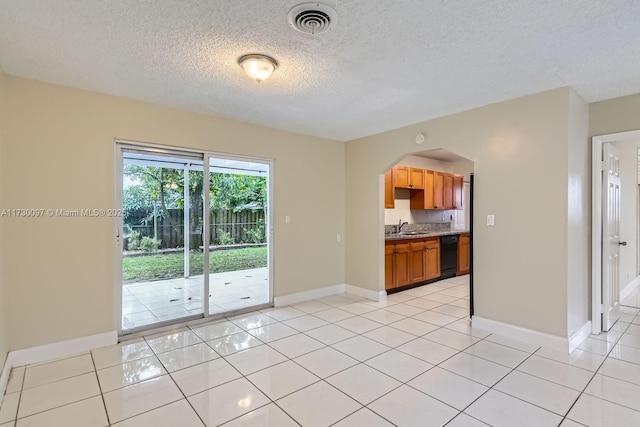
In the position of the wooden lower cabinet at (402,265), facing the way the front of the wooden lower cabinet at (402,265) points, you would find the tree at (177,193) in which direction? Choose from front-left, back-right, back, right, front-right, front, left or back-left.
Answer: right

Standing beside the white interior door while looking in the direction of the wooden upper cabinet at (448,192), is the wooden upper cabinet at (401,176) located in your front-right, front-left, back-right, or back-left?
front-left

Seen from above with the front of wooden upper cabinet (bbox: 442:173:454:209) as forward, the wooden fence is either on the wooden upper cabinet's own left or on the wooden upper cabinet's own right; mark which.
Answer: on the wooden upper cabinet's own right

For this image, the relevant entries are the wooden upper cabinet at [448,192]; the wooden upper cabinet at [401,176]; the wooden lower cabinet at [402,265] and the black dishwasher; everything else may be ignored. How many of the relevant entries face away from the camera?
0

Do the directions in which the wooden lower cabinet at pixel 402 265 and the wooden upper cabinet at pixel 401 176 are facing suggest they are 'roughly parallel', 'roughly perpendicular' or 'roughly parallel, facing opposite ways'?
roughly parallel

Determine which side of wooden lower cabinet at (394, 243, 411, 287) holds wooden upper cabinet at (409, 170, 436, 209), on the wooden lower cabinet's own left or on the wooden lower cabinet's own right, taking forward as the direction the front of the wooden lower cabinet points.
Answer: on the wooden lower cabinet's own left

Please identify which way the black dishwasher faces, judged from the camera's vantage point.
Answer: facing the viewer and to the right of the viewer

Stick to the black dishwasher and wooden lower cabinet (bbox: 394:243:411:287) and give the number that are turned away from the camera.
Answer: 0

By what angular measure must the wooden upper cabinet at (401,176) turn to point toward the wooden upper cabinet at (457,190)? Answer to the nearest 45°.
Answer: approximately 90° to its left

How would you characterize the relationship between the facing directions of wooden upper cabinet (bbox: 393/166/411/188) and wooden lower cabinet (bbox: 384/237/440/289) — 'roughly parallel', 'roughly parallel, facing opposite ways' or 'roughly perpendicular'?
roughly parallel

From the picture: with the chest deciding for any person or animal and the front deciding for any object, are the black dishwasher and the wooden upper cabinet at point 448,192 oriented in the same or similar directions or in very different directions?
same or similar directions

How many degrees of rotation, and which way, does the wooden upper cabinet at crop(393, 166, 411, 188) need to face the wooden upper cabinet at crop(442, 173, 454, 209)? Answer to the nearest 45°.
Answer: approximately 90° to its left

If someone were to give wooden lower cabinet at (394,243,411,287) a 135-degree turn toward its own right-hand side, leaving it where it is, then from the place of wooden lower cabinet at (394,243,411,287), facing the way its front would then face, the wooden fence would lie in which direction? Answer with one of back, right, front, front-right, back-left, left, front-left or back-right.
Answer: front-left
